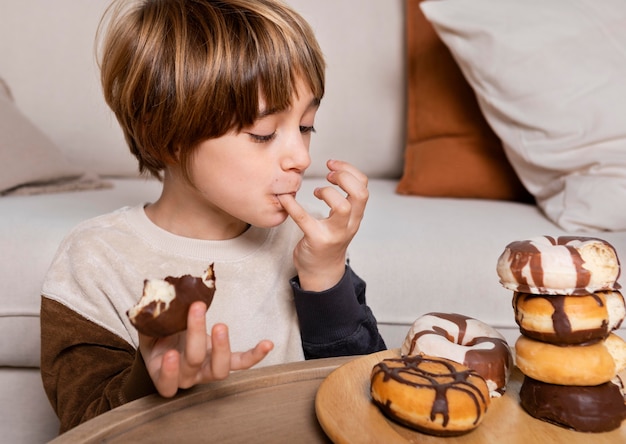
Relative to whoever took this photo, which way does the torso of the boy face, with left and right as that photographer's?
facing the viewer and to the right of the viewer

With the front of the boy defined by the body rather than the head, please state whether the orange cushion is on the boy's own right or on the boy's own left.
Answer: on the boy's own left

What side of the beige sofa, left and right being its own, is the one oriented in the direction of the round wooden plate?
front

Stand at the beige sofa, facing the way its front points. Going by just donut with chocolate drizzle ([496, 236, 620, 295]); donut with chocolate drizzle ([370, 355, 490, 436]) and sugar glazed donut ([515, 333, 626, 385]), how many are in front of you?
3

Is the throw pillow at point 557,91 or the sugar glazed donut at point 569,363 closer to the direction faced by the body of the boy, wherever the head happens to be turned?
the sugar glazed donut

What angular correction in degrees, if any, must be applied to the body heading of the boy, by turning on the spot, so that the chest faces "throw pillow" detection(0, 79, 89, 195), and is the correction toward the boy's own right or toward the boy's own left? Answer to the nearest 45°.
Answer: approximately 180°

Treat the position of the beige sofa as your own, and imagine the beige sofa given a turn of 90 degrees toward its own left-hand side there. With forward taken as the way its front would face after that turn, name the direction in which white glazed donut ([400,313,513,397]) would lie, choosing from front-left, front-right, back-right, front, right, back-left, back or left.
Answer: right

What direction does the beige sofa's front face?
toward the camera

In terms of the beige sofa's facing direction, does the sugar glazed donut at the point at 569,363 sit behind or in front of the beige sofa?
in front

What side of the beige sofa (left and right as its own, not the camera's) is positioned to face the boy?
front

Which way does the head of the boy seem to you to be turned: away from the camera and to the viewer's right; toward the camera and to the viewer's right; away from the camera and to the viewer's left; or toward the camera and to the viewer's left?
toward the camera and to the viewer's right

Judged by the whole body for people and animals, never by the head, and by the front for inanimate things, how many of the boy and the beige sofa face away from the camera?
0
